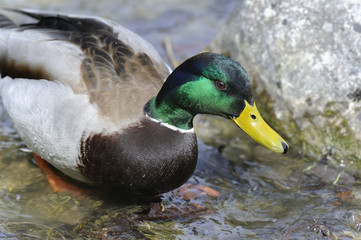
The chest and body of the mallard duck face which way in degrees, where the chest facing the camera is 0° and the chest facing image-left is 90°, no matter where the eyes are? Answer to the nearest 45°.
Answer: approximately 315°

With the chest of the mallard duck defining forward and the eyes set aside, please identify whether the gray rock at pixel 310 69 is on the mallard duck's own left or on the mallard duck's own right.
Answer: on the mallard duck's own left
